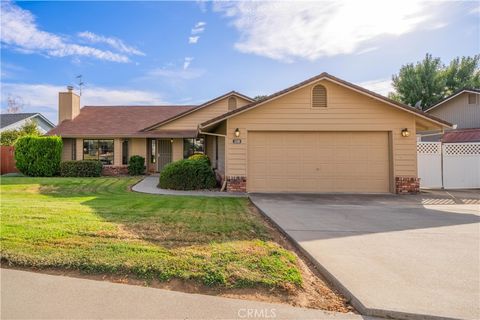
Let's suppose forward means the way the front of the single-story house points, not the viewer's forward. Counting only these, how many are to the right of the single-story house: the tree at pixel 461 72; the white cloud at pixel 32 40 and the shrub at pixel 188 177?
2

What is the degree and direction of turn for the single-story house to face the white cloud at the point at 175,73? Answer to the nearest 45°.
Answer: approximately 135° to its right

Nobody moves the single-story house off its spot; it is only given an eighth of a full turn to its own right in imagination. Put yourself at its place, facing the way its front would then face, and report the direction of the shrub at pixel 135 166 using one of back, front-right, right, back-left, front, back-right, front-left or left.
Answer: right

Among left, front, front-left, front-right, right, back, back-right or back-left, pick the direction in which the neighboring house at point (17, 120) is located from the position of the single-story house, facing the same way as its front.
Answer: back-right

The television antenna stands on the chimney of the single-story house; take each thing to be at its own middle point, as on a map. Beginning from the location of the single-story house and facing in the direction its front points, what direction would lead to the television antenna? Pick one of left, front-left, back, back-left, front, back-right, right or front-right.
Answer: back-right

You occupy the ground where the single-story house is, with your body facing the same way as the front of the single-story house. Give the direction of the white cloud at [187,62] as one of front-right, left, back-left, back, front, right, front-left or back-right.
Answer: back-right

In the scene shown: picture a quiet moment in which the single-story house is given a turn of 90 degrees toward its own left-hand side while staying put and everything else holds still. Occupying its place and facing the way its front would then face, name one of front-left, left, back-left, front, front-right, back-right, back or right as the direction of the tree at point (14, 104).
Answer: back-left

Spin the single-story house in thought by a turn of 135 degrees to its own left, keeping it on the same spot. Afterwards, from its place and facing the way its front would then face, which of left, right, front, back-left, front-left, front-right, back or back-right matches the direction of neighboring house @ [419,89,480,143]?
front

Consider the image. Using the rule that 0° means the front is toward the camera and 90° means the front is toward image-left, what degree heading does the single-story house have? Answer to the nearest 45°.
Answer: approximately 0°
